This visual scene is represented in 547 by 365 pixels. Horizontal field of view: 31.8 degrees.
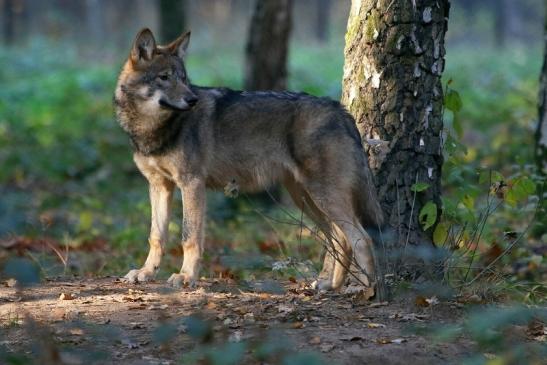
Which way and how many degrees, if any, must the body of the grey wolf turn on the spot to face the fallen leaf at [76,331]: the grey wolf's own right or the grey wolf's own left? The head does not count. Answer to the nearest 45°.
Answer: approximately 45° to the grey wolf's own left

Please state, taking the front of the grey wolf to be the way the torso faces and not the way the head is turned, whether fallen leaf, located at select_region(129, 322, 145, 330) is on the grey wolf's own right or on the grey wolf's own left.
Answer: on the grey wolf's own left

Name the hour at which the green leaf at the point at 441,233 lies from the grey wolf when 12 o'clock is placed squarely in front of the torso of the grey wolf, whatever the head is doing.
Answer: The green leaf is roughly at 7 o'clock from the grey wolf.

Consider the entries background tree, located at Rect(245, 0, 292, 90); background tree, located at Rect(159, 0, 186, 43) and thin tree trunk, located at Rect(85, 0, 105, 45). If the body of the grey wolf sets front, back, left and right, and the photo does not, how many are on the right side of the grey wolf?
3

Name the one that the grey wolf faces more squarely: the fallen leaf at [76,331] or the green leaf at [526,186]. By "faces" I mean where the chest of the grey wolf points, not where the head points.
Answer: the fallen leaf

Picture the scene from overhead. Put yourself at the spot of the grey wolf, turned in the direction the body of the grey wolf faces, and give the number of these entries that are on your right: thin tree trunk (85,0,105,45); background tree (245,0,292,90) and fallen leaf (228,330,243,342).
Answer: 2

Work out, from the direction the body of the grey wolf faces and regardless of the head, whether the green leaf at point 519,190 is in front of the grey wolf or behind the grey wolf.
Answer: behind

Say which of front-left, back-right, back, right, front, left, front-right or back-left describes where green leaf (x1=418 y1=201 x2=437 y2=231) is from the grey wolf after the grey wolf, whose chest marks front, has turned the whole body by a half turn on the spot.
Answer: front-right

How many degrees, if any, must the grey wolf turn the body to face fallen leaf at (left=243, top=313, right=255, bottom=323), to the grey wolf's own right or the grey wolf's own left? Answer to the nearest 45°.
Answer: approximately 90° to the grey wolf's own left

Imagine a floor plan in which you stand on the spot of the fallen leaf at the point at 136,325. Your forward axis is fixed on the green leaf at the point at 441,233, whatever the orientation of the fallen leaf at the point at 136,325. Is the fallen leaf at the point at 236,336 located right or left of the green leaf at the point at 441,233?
right

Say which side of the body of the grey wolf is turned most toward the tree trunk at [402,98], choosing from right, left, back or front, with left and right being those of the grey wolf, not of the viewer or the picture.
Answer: back

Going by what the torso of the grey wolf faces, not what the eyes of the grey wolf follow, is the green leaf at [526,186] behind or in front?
behind

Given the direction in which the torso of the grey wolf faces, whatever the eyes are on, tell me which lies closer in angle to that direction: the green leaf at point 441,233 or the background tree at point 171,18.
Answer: the background tree

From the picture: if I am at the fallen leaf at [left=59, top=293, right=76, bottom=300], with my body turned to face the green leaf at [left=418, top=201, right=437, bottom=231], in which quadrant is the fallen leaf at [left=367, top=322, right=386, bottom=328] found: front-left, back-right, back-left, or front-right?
front-right

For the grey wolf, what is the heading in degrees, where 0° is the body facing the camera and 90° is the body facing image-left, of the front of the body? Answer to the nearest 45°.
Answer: approximately 90°
